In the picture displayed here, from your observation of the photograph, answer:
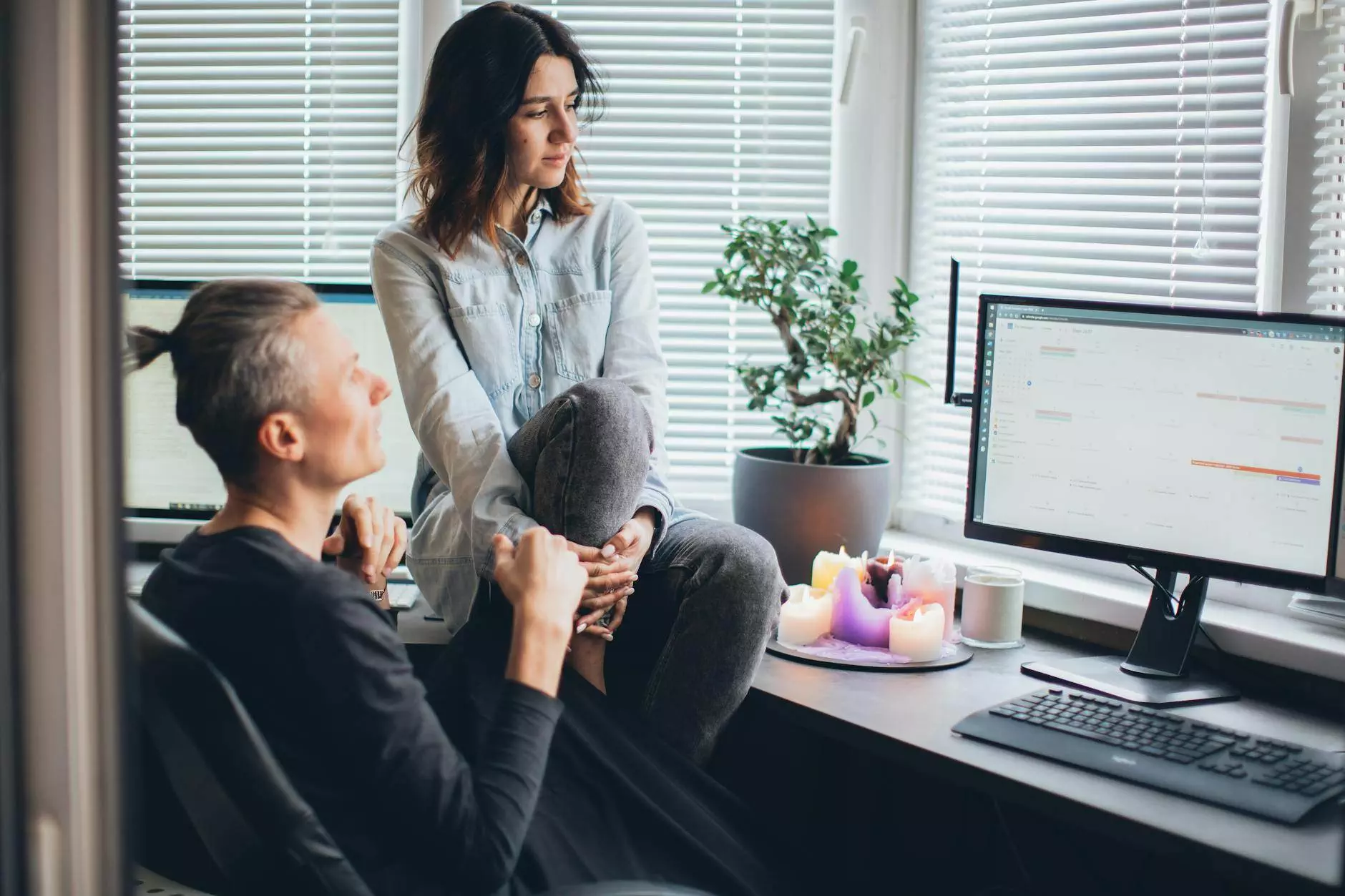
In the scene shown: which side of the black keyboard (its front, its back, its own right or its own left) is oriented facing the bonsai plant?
right

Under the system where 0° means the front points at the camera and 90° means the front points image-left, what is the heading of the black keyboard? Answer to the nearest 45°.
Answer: approximately 45°

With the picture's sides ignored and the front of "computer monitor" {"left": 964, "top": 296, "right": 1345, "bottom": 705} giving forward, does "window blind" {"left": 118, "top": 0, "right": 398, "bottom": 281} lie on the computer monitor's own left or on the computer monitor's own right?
on the computer monitor's own right

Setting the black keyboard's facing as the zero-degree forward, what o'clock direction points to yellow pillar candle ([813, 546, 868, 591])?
The yellow pillar candle is roughly at 3 o'clock from the black keyboard.

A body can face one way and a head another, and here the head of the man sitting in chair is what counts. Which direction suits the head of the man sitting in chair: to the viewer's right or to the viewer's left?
to the viewer's right

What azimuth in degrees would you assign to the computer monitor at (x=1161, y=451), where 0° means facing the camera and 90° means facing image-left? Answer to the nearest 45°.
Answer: approximately 45°

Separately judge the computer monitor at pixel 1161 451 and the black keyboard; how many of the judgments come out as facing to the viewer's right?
0

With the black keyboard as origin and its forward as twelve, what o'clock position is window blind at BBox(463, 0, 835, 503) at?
The window blind is roughly at 3 o'clock from the black keyboard.

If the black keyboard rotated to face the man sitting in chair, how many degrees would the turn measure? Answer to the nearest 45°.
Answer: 0° — it already faces them
